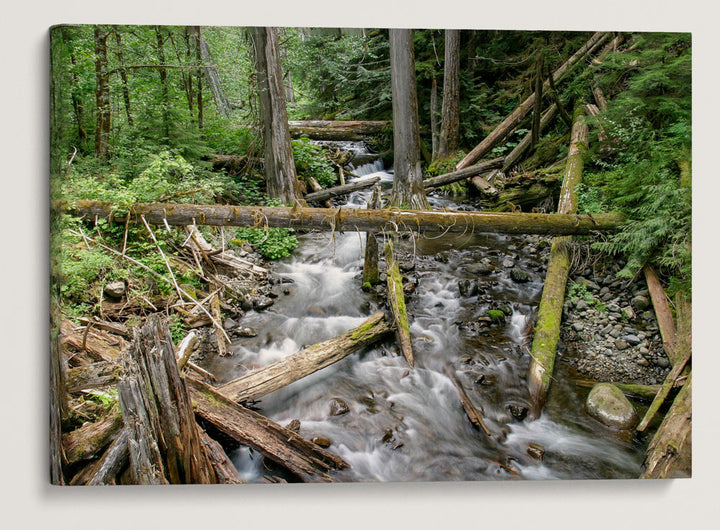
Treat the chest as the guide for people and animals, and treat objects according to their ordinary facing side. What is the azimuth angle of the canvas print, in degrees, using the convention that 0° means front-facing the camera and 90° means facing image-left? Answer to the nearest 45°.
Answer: approximately 0°
